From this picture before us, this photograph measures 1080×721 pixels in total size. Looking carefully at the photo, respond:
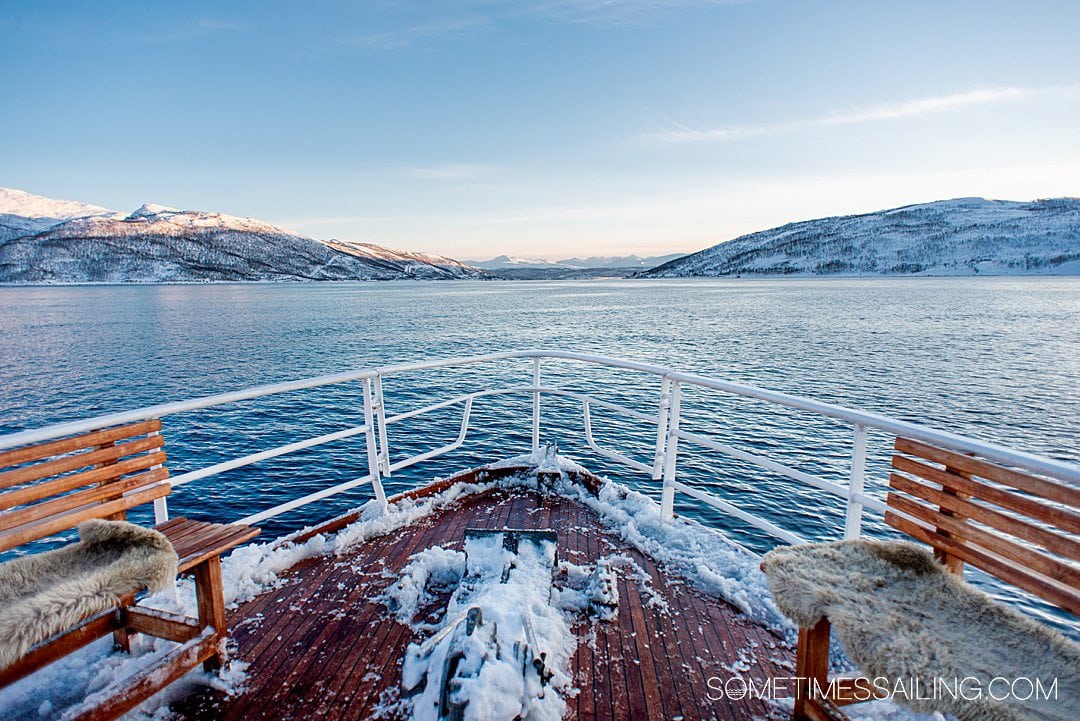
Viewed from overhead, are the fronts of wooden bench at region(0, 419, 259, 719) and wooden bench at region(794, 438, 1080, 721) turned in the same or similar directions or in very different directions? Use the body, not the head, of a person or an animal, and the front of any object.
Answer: very different directions

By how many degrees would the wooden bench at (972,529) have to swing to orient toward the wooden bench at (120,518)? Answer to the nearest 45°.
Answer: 0° — it already faces it

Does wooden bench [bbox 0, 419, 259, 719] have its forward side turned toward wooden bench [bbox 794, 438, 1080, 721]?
yes

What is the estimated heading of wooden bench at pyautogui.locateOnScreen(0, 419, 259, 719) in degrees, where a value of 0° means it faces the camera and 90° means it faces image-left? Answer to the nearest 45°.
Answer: approximately 315°

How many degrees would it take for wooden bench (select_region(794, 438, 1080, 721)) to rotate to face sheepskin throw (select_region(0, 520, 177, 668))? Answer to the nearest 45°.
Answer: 0° — it already faces it

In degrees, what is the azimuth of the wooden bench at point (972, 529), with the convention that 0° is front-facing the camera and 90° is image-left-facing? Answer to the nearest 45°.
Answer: approximately 45°
